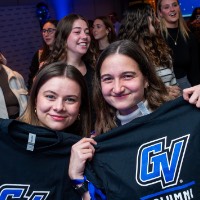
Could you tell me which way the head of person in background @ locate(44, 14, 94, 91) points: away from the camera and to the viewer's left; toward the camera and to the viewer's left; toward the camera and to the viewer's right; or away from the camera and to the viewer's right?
toward the camera and to the viewer's right

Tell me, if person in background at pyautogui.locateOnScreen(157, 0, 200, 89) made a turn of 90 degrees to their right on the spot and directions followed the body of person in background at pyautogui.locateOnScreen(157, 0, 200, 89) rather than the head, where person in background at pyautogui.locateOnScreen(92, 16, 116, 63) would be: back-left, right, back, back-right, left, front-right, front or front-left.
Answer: front-right

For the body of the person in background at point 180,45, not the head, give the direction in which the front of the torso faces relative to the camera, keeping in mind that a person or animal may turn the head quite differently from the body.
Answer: toward the camera

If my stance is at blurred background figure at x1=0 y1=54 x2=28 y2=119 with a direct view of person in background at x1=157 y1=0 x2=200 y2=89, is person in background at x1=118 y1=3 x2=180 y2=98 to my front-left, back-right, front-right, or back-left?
front-right

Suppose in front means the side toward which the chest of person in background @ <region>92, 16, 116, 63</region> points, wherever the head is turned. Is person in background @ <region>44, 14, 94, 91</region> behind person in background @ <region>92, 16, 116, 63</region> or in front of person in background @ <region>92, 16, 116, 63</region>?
in front

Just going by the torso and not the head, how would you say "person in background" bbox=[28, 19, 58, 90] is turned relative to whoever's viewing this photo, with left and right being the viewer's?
facing the viewer

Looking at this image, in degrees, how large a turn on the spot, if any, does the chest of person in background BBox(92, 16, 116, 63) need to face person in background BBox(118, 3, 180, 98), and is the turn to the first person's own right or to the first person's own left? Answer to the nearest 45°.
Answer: approximately 45° to the first person's own left
